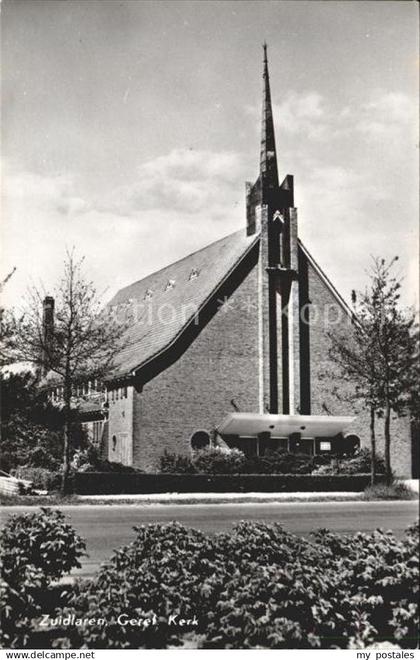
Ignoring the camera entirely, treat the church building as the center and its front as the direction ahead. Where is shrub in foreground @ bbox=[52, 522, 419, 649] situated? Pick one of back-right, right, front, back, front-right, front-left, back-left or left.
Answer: front-right

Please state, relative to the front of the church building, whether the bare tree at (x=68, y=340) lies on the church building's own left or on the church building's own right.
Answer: on the church building's own right

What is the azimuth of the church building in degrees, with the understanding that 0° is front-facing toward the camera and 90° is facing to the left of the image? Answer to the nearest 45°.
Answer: approximately 315°

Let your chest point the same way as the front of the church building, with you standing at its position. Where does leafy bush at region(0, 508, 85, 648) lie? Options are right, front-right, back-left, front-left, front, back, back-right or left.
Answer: front-right

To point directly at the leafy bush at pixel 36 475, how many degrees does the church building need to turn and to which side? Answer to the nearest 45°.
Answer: approximately 45° to its right

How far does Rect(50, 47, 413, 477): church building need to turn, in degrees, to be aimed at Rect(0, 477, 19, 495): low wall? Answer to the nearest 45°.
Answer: approximately 45° to its right

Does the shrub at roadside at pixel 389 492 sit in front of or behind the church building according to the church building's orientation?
in front
